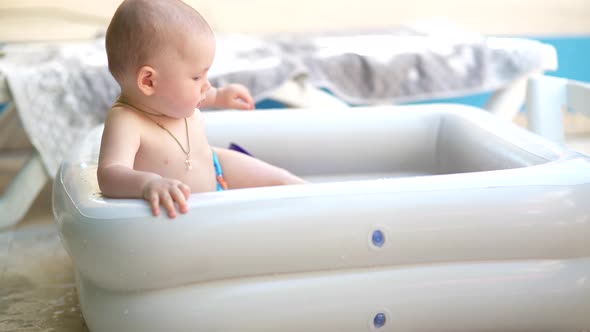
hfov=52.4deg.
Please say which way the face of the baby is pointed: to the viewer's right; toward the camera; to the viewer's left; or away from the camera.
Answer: to the viewer's right

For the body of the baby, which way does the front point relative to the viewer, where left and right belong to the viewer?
facing the viewer and to the right of the viewer

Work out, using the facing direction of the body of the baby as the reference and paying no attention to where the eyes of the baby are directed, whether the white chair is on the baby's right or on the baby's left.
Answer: on the baby's left
